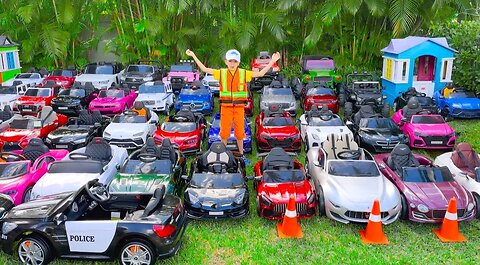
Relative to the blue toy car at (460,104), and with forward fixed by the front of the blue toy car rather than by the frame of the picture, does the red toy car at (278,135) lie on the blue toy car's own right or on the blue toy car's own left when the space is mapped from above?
on the blue toy car's own right

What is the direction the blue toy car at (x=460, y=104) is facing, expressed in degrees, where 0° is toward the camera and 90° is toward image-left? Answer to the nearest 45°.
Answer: approximately 315°

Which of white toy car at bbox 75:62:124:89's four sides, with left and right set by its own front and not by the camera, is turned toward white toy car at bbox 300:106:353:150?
left

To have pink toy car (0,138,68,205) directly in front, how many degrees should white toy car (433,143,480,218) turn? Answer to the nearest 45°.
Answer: approximately 90° to its right

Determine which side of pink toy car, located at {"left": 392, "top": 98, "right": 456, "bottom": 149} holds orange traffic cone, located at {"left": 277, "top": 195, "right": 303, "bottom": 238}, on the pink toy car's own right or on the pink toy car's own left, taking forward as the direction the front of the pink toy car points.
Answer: on the pink toy car's own right

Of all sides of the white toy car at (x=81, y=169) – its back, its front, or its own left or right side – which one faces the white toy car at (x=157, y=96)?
back

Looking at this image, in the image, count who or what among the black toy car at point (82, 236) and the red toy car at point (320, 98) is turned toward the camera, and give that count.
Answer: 1

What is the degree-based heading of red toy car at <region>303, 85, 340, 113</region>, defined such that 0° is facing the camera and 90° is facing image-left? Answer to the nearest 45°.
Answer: approximately 0°

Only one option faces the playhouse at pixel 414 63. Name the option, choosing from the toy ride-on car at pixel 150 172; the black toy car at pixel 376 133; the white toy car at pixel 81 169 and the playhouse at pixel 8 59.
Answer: the playhouse at pixel 8 59

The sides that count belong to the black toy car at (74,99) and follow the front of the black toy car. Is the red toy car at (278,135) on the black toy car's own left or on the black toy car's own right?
on the black toy car's own left

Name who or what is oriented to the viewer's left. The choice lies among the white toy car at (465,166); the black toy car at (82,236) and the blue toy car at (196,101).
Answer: the black toy car

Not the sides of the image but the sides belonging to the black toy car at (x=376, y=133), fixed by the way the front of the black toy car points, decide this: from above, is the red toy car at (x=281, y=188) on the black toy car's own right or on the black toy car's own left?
on the black toy car's own right
